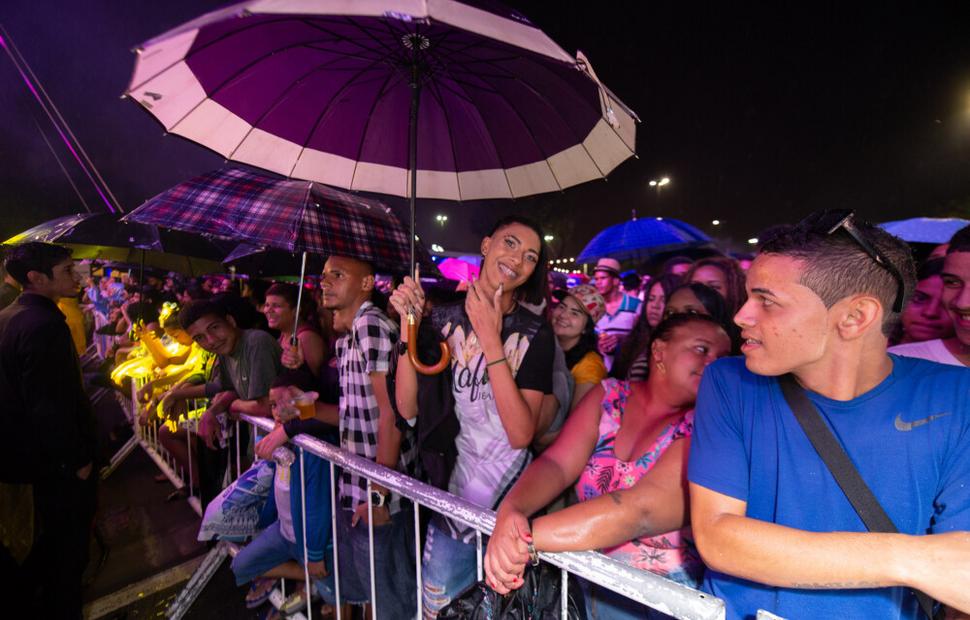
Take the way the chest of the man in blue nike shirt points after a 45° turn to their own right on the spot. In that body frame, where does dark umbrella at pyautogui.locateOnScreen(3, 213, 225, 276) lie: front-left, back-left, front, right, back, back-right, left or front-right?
front-right

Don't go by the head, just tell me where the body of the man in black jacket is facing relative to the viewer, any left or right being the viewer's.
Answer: facing to the right of the viewer

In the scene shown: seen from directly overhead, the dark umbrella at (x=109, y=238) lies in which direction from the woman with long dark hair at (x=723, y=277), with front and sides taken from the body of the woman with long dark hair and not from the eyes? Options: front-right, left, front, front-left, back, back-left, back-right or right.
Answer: front-right

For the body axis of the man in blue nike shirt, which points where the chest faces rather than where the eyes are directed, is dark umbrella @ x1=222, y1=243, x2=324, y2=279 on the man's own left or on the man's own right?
on the man's own right

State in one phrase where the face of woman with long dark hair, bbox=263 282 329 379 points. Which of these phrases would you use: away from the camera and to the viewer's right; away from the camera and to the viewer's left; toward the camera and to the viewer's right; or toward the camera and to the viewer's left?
toward the camera and to the viewer's left

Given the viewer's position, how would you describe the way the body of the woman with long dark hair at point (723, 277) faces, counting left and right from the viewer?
facing the viewer and to the left of the viewer

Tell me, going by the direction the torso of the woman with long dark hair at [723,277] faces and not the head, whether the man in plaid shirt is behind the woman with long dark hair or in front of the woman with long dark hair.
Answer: in front

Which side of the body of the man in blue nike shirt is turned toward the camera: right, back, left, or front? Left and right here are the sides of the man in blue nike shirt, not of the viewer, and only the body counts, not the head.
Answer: front

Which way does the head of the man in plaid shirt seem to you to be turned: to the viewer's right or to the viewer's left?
to the viewer's left

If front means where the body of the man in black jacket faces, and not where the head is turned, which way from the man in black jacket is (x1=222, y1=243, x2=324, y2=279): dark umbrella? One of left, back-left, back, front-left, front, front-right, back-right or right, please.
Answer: front-left

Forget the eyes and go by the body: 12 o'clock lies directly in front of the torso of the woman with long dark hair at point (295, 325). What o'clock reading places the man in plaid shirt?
The man in plaid shirt is roughly at 10 o'clock from the woman with long dark hair.

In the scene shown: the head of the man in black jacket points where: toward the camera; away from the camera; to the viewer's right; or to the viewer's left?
to the viewer's right

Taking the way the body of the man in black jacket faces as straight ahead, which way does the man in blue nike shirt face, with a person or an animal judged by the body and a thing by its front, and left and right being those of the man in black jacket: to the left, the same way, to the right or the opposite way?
the opposite way

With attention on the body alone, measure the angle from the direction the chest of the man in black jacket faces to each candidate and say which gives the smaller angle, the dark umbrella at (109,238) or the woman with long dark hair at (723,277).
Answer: the woman with long dark hair

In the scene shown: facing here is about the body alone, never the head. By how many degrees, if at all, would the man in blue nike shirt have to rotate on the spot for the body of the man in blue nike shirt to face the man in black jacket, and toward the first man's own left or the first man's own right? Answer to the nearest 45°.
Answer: approximately 90° to the first man's own right
